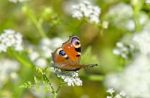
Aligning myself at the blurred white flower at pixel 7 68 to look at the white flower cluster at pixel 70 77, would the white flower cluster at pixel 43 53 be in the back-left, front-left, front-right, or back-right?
front-left

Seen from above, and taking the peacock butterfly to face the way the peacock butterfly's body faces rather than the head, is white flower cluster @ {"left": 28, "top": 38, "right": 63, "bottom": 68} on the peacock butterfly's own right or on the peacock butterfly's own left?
on the peacock butterfly's own left

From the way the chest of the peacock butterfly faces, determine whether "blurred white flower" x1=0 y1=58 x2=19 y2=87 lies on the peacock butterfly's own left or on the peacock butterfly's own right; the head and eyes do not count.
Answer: on the peacock butterfly's own left

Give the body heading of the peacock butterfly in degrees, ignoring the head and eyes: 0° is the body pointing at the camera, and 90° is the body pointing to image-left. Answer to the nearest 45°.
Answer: approximately 270°
